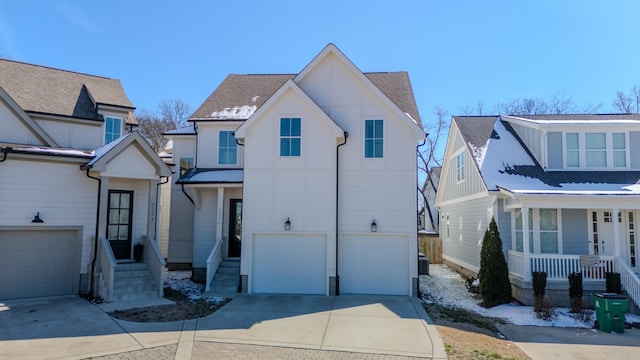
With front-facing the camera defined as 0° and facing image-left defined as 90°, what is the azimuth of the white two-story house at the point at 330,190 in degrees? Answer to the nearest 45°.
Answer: approximately 0°

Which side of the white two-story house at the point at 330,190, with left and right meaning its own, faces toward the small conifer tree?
left

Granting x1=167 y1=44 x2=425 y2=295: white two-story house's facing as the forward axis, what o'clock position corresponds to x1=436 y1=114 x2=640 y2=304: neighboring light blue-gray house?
The neighboring light blue-gray house is roughly at 9 o'clock from the white two-story house.

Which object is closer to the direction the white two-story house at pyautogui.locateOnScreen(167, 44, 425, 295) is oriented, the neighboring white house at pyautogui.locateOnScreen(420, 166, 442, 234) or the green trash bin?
the green trash bin

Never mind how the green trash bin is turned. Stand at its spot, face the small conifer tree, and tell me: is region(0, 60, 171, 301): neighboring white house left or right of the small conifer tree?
left

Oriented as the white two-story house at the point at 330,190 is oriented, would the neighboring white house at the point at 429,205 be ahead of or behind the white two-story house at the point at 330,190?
behind

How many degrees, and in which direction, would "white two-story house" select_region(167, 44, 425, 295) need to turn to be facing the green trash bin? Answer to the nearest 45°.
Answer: approximately 45° to its left

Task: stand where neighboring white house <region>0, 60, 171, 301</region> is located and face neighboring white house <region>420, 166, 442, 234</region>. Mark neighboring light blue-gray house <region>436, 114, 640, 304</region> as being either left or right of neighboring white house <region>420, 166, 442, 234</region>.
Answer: right

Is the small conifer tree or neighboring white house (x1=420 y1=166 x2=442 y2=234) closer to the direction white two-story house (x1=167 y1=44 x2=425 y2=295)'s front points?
the small conifer tree

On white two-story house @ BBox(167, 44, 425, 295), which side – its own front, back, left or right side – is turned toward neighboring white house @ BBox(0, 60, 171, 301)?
right
